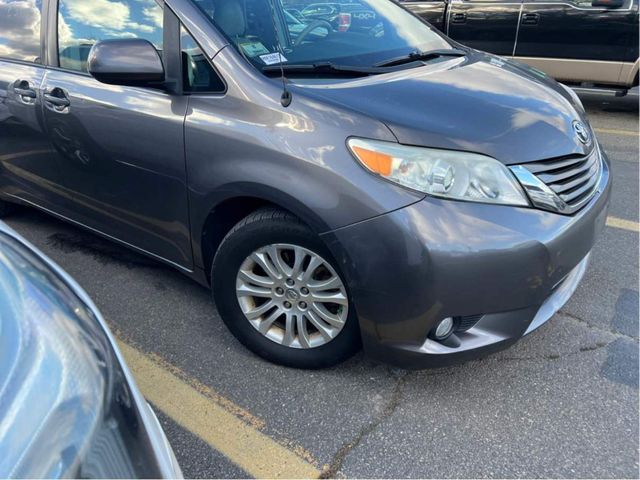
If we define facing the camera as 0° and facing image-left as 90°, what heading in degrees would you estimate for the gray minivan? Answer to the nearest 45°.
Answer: approximately 315°

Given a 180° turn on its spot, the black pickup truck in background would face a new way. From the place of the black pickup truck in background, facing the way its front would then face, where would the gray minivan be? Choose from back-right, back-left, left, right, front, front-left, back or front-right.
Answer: left

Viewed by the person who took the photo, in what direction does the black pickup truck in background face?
facing to the right of the viewer
